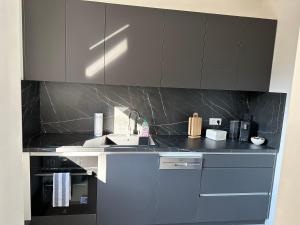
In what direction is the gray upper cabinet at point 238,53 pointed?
toward the camera

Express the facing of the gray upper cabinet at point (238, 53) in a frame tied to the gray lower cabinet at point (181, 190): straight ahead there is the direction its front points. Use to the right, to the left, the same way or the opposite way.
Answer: the same way

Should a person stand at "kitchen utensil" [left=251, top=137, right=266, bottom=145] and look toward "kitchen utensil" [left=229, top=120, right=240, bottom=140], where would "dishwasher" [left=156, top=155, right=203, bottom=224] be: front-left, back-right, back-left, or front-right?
front-left

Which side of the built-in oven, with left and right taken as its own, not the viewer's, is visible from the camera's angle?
front

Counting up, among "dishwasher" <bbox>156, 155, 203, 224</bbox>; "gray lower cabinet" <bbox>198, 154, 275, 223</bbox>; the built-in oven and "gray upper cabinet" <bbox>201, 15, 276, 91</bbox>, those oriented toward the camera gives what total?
4

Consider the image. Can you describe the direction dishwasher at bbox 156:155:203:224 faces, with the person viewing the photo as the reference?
facing the viewer

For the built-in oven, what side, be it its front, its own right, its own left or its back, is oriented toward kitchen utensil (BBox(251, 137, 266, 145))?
left

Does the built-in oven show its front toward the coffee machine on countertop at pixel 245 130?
no

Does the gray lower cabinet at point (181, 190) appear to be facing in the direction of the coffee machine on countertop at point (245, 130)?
no

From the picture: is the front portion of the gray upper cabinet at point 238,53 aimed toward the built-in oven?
no

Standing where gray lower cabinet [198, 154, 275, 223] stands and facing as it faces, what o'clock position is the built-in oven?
The built-in oven is roughly at 2 o'clock from the gray lower cabinet.
